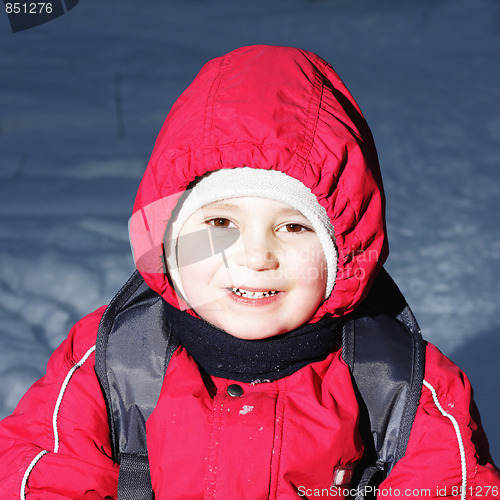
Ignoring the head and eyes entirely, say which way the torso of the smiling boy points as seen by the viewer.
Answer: toward the camera
